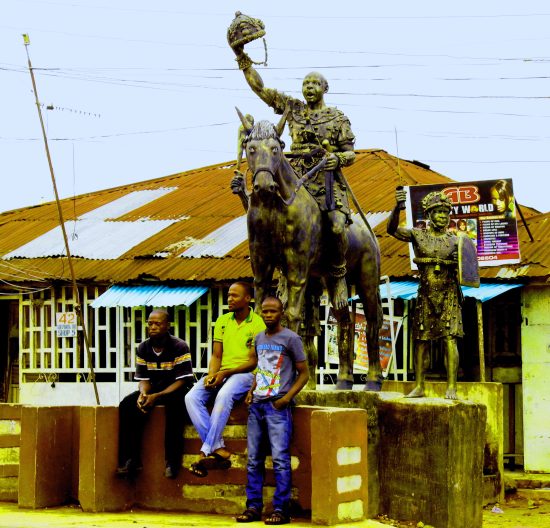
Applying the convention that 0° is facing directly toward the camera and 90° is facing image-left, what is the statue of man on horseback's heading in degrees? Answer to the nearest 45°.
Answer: approximately 45°

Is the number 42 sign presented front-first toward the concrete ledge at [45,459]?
yes

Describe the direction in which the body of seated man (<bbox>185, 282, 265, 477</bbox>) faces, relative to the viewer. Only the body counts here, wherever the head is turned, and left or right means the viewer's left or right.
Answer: facing the viewer and to the left of the viewer

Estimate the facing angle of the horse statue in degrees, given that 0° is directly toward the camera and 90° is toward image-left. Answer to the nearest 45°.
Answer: approximately 45°

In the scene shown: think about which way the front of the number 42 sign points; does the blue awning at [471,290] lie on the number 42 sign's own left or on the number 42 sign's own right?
on the number 42 sign's own left

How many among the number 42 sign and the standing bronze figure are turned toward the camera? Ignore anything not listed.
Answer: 2

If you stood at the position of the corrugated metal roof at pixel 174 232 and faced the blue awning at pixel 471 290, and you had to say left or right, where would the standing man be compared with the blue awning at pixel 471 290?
right

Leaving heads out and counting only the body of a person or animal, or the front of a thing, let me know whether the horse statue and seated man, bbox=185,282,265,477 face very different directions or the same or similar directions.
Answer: same or similar directions

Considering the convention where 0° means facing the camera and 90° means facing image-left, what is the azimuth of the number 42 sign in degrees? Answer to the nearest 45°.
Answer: approximately 0°
